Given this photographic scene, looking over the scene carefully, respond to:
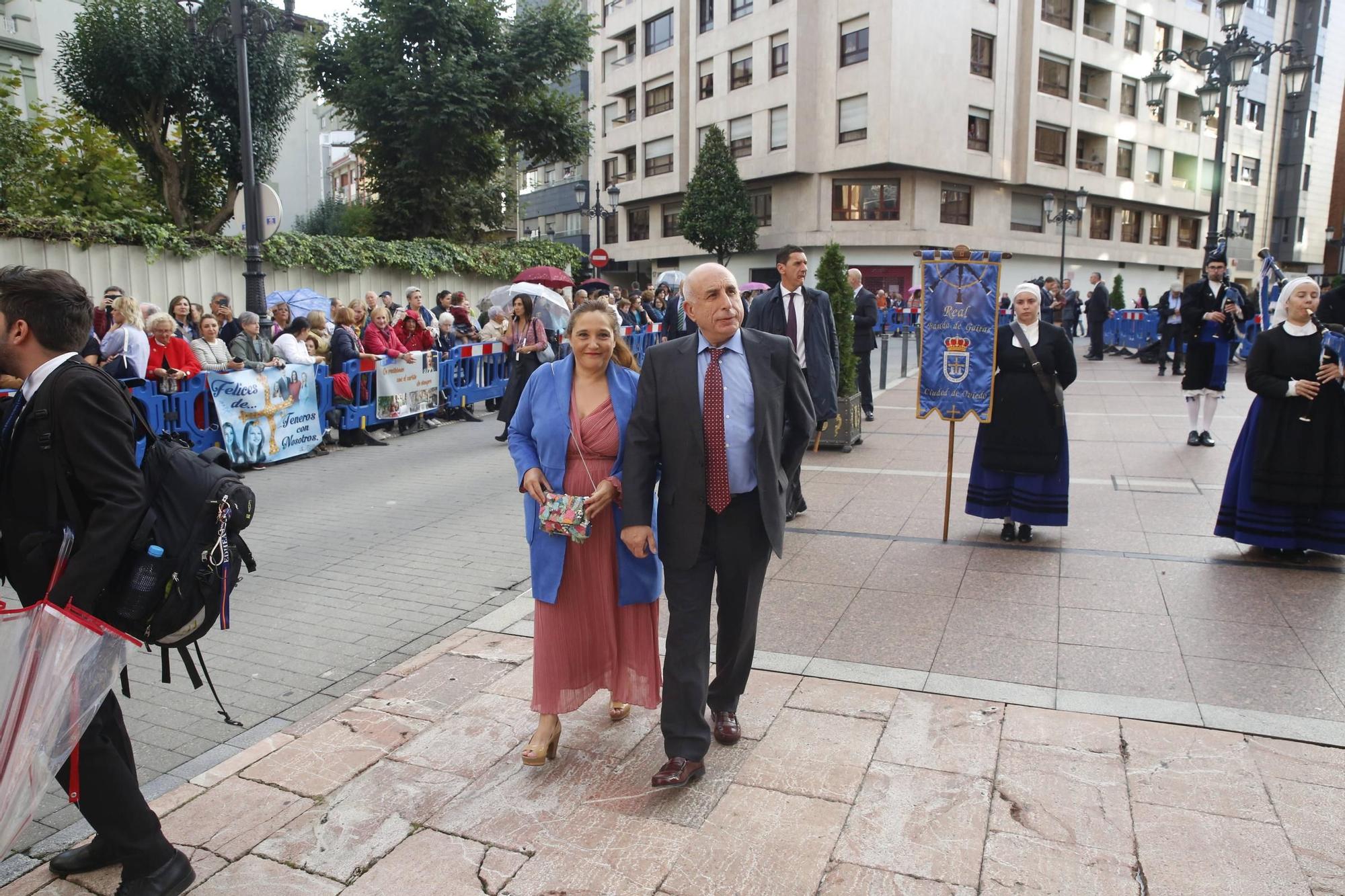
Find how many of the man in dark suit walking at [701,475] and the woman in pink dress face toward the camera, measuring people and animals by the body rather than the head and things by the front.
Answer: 2

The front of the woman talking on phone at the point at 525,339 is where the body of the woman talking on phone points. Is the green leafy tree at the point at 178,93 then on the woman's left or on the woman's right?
on the woman's right

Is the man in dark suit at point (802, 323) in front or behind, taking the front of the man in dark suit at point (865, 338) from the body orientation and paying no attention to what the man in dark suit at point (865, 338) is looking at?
in front

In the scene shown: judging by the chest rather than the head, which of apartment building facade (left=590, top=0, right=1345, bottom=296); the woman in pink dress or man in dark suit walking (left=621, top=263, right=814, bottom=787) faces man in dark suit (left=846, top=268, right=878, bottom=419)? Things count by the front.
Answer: the apartment building facade

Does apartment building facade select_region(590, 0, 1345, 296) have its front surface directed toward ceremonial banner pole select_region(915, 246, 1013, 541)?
yes

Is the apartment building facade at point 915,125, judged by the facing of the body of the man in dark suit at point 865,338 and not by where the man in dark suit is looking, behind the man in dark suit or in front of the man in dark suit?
behind

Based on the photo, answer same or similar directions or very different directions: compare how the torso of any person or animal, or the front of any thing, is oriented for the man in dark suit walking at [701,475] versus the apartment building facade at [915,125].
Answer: same or similar directions

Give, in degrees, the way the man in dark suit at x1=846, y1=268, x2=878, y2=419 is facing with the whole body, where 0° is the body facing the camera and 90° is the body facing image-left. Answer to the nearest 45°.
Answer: approximately 45°

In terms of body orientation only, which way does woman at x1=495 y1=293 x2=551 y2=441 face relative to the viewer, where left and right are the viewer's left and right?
facing the viewer and to the left of the viewer

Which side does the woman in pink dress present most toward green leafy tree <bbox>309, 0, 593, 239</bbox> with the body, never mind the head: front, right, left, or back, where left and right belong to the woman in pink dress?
back

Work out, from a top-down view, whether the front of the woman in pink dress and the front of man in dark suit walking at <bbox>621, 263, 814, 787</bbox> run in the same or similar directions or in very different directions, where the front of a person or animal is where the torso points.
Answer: same or similar directions

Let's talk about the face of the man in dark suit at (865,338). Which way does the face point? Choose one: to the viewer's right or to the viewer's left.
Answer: to the viewer's left

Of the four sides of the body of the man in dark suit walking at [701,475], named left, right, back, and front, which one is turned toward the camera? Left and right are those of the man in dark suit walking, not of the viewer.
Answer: front

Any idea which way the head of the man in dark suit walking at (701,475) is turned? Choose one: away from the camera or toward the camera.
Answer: toward the camera
